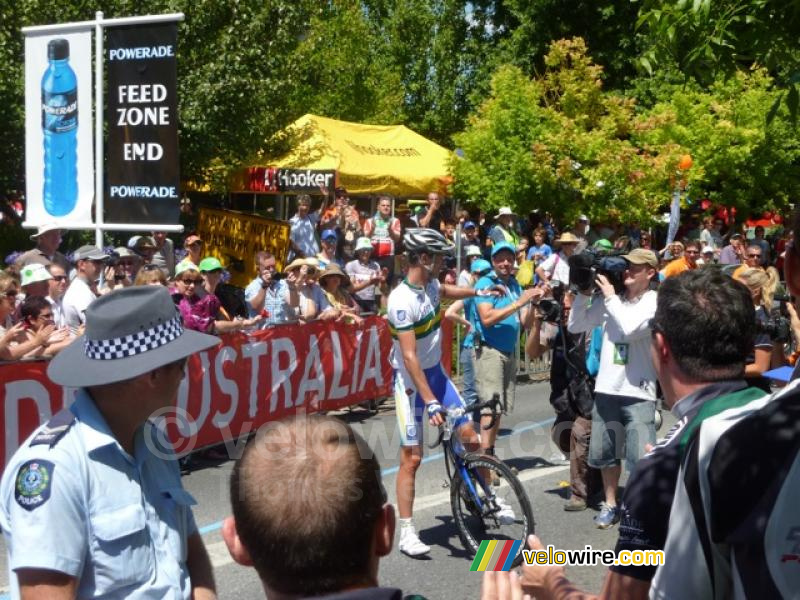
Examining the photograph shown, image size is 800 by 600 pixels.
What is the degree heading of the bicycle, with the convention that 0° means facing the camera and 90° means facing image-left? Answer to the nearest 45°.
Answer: approximately 315°

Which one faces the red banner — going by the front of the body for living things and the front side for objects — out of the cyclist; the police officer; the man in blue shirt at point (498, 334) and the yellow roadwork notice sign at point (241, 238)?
the yellow roadwork notice sign

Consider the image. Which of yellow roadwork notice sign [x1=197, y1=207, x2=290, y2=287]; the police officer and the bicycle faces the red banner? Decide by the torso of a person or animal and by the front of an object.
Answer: the yellow roadwork notice sign

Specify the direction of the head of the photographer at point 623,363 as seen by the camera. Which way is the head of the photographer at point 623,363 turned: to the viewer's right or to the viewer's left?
to the viewer's left

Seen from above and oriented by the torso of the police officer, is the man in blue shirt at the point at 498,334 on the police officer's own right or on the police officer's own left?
on the police officer's own left

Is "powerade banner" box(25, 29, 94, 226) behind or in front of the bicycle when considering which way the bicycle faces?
behind

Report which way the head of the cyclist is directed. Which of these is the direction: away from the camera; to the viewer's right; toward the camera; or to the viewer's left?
to the viewer's right

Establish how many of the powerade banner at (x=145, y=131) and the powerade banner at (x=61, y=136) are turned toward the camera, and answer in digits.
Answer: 2

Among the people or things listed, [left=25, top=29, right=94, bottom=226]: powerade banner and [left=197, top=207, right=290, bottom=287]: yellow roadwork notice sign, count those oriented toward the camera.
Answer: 2
